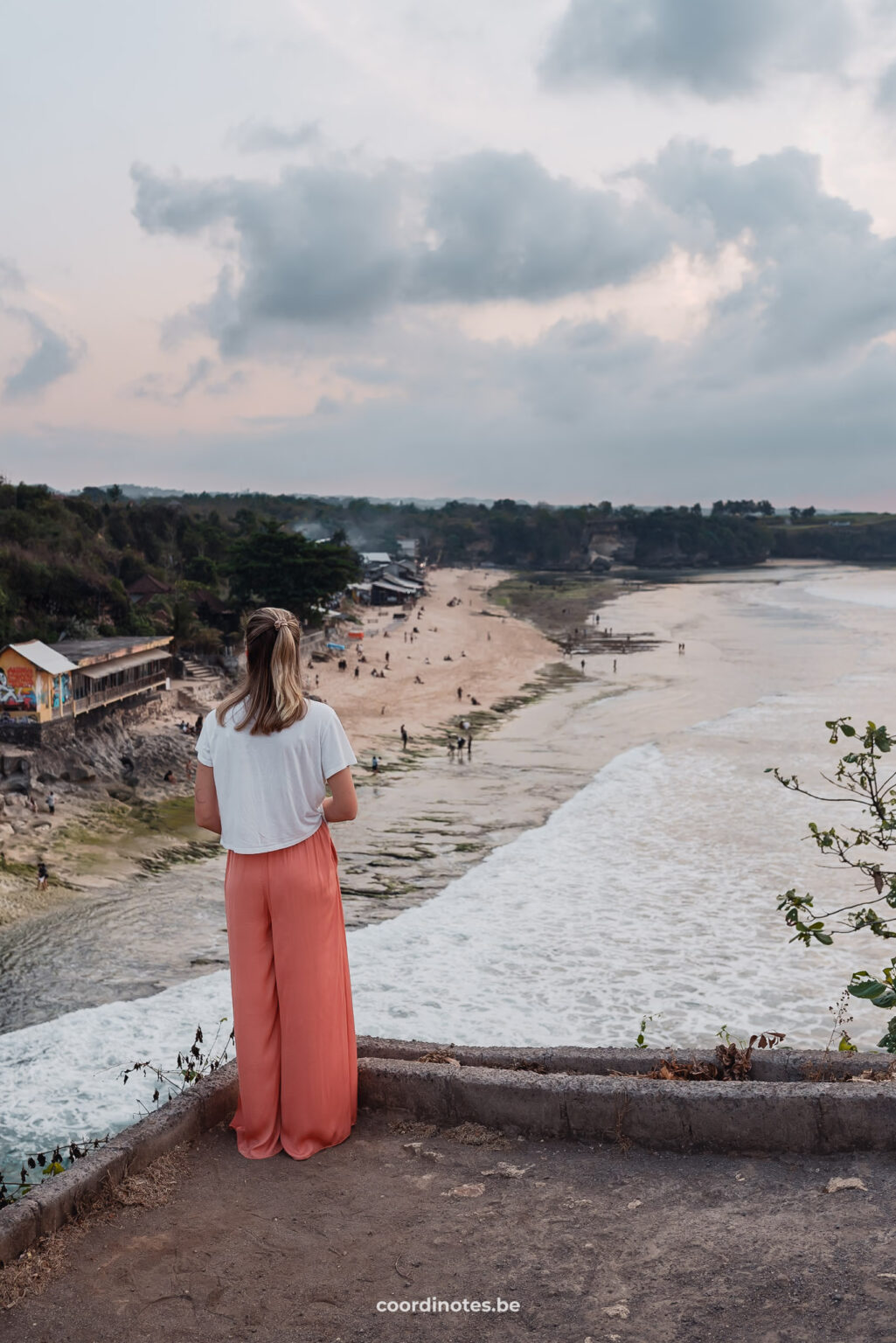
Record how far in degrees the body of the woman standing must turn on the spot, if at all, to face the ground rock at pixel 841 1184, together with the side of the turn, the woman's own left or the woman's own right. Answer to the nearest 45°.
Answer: approximately 90° to the woman's own right

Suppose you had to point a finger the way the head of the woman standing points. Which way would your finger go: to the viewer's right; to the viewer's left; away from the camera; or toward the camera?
away from the camera

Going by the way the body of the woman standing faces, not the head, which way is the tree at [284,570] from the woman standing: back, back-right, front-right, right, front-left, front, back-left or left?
front

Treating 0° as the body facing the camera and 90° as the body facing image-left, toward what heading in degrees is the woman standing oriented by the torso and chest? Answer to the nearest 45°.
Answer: approximately 180°

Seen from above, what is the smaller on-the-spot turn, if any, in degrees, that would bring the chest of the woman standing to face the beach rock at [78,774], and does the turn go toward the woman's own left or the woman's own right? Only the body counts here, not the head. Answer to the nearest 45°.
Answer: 0° — they already face it
